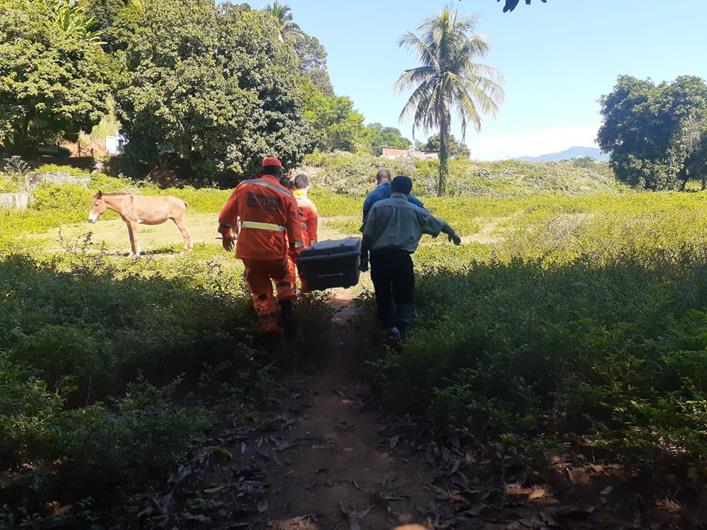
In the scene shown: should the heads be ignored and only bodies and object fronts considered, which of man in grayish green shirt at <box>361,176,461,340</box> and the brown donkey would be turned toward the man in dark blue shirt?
the man in grayish green shirt

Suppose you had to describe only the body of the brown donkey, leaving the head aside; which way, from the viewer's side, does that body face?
to the viewer's left

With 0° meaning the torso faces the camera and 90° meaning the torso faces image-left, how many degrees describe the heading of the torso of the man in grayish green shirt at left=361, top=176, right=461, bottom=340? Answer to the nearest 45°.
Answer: approximately 180°

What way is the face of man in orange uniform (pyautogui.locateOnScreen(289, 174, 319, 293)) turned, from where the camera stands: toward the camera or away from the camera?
away from the camera

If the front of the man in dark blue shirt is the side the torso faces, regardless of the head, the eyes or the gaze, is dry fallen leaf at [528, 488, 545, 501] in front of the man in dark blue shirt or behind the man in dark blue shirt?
behind

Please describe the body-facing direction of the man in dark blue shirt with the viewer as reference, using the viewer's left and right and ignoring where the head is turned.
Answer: facing away from the viewer

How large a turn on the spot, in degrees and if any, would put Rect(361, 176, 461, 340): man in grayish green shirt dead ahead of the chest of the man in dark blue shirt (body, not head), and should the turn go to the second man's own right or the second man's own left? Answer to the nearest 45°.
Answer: approximately 180°

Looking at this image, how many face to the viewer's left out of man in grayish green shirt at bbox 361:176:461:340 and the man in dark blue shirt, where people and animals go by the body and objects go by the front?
0

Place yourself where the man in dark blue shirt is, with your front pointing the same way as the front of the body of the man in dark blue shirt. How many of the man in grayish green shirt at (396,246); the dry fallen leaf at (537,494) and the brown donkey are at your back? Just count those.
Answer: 2

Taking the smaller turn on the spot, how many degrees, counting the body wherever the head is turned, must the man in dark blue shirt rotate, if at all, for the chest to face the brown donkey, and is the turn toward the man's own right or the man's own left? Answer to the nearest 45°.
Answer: approximately 45° to the man's own left

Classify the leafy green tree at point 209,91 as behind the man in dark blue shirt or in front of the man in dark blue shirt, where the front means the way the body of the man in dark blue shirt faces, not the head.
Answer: in front
